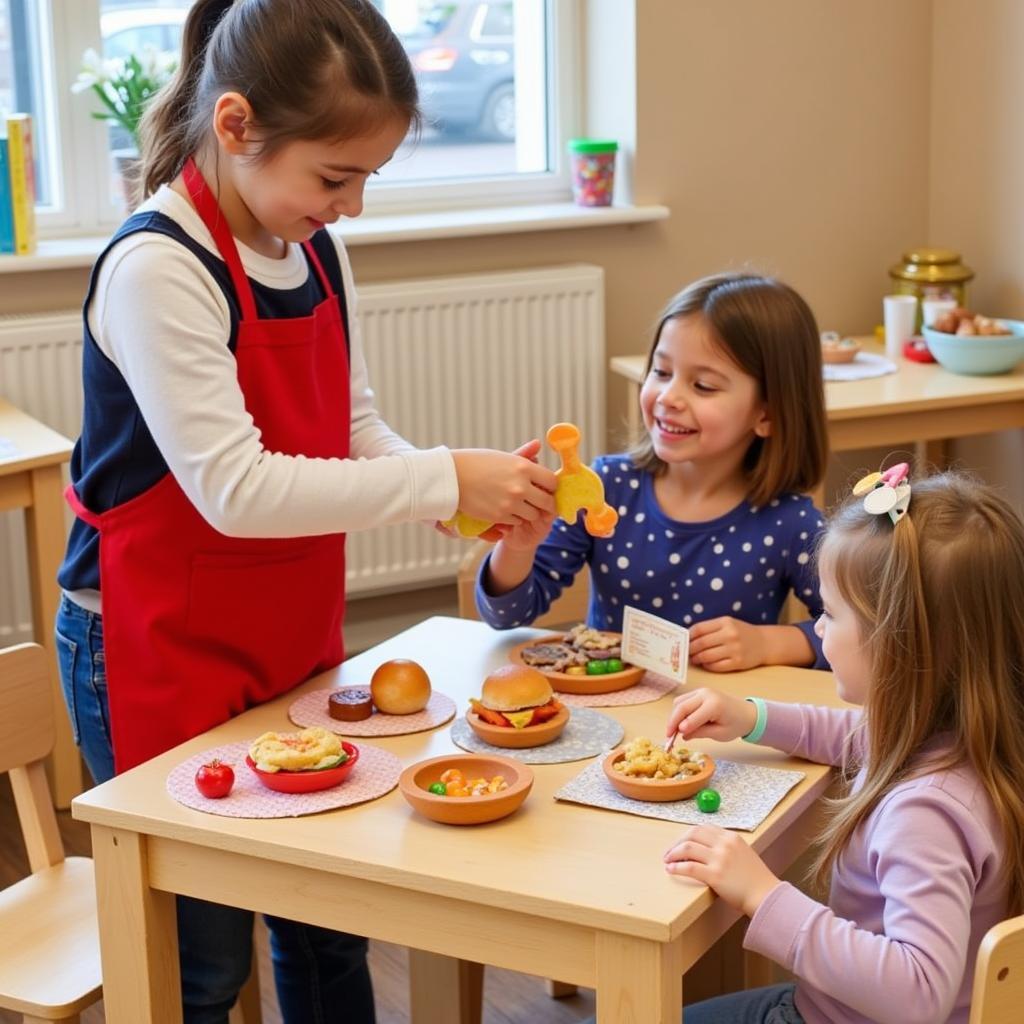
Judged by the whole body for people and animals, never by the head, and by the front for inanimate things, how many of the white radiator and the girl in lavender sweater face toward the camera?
1

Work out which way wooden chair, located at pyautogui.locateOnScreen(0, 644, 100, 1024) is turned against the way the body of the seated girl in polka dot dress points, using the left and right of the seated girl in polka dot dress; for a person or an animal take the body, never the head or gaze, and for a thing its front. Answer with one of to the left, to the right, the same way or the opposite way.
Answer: to the left

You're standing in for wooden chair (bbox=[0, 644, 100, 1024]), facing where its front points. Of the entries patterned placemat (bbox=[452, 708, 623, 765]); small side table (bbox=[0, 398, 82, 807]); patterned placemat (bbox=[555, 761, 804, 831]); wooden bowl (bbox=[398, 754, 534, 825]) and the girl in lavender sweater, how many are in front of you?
4

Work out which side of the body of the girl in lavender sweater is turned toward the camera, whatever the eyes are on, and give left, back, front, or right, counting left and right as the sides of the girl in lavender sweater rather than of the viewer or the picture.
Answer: left

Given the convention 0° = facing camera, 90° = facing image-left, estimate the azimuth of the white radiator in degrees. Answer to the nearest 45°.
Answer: approximately 0°

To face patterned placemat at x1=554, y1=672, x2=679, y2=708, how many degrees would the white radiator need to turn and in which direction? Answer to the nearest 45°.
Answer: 0° — it already faces it

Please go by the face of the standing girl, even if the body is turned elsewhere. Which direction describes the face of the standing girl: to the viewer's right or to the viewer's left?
to the viewer's right
